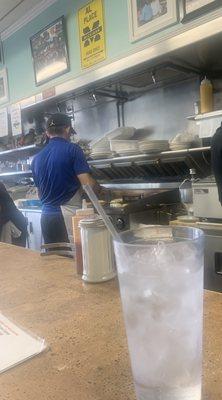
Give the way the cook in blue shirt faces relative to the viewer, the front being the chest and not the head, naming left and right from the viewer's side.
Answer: facing away from the viewer and to the right of the viewer

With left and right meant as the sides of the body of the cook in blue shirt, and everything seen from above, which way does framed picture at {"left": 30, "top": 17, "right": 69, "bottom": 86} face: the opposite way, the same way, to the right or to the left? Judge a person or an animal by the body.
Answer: the opposite way

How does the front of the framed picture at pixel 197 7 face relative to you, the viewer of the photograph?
facing the viewer and to the left of the viewer

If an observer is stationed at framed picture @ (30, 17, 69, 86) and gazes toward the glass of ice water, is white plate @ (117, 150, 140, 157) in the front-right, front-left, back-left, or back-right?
front-left

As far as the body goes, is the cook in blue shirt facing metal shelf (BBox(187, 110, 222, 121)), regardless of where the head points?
no

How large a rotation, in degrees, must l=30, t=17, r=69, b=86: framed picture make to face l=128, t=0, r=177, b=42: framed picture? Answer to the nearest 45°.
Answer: approximately 90° to its left

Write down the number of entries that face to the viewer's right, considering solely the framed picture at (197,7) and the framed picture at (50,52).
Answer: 0

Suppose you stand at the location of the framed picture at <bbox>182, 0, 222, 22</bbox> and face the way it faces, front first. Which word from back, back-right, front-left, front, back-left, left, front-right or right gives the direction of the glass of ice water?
front-left

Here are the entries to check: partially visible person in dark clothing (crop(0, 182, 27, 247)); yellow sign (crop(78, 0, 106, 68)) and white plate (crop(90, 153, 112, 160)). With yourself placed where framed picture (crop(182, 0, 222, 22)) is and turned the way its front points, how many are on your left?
0

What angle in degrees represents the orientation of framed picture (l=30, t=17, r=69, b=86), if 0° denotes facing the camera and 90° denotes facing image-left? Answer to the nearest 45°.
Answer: approximately 45°

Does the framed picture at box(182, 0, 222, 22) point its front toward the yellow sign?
no

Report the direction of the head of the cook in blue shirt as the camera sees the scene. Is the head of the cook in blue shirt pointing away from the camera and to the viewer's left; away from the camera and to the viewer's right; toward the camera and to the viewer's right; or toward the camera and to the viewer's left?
away from the camera and to the viewer's right

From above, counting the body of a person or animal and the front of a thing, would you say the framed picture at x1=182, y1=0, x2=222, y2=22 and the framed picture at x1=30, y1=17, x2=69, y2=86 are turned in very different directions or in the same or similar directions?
same or similar directions

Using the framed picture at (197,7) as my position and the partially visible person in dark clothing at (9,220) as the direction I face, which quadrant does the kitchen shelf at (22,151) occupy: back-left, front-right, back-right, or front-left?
front-right

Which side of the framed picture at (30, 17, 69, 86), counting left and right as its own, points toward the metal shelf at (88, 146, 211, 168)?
left

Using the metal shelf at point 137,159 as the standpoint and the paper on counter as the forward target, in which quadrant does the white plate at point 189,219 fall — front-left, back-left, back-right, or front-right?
front-left
